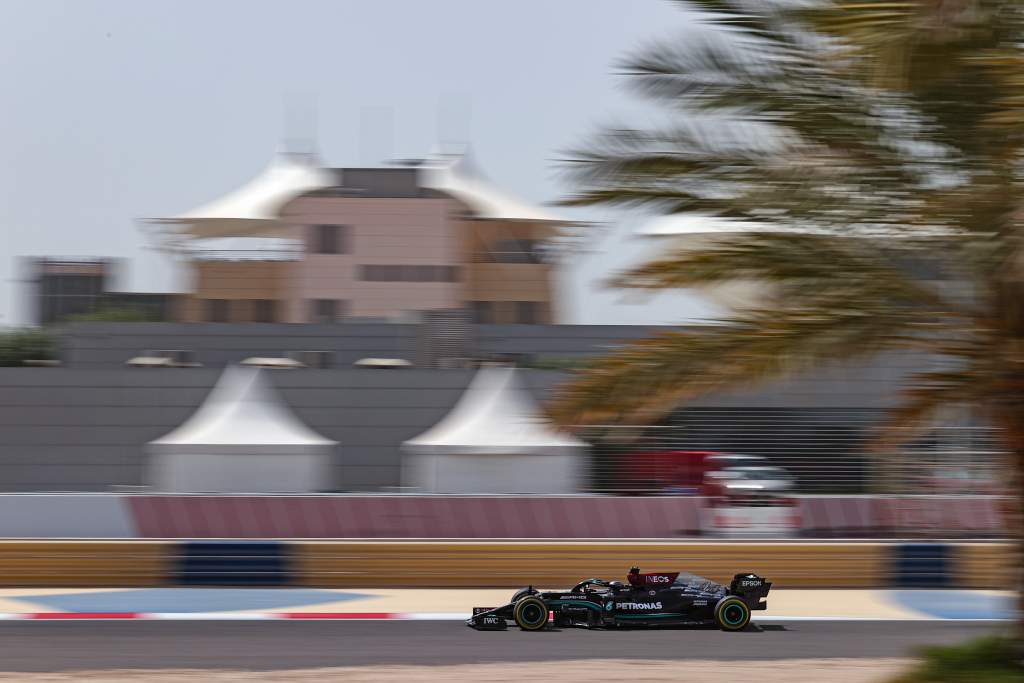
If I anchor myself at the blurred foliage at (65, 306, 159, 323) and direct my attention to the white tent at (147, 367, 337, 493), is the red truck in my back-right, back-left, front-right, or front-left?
front-left

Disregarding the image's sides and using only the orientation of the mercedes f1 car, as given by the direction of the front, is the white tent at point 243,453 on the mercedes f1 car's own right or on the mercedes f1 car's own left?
on the mercedes f1 car's own right

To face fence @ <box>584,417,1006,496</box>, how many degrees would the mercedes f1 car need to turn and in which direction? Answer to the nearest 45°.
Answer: approximately 90° to its right

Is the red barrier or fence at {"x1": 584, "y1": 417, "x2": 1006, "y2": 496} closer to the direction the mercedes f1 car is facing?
the red barrier

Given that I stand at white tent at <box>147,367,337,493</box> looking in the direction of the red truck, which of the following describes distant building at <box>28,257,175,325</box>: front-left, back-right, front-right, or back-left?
back-left

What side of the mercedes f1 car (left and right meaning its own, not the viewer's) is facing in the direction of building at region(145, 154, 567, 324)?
right

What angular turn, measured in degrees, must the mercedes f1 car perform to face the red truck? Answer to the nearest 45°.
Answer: approximately 90° to its right

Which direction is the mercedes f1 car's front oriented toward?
to the viewer's left

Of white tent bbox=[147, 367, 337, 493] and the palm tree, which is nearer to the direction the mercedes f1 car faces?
the white tent

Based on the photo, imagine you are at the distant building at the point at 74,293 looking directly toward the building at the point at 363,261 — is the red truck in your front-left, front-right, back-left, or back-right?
front-right

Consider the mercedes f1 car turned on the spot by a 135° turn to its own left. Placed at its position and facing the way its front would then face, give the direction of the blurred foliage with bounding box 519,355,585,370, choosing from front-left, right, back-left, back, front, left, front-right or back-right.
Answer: back-left

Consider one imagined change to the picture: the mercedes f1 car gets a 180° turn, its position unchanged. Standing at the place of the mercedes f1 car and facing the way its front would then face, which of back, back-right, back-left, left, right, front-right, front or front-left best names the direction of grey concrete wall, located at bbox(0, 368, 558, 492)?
back-left

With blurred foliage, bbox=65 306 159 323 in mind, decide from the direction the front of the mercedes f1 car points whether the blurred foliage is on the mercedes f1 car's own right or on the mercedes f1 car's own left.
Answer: on the mercedes f1 car's own right
